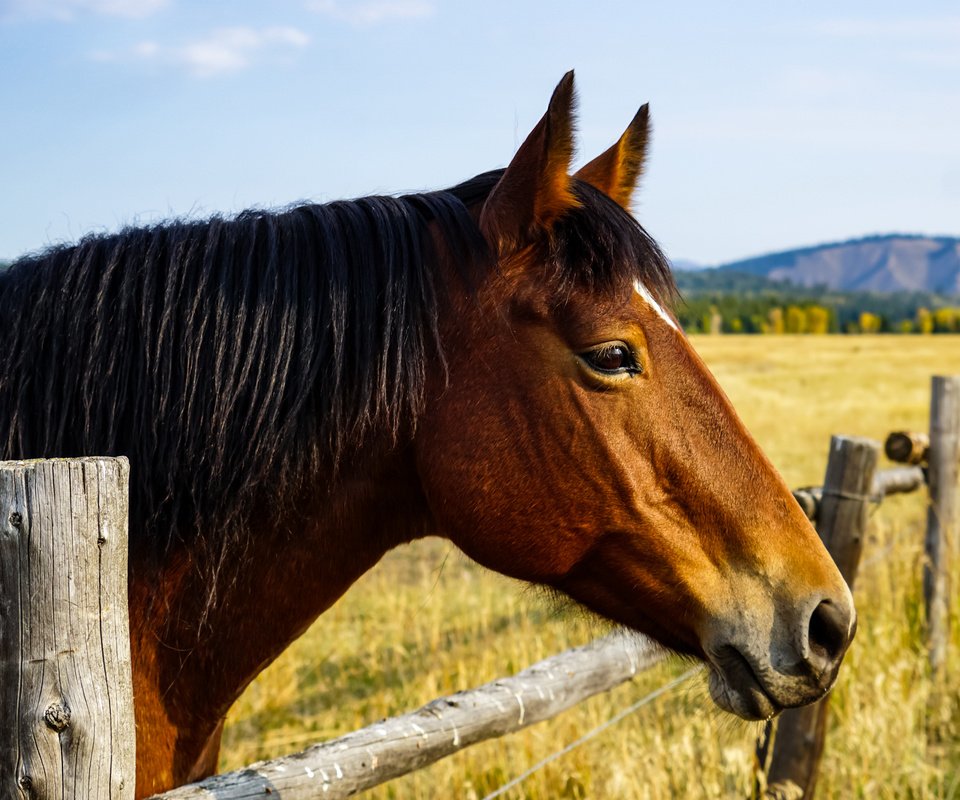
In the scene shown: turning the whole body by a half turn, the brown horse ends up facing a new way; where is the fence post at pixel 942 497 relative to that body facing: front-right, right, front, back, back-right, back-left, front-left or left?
back-right

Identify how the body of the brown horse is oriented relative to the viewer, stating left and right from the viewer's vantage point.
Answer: facing to the right of the viewer
